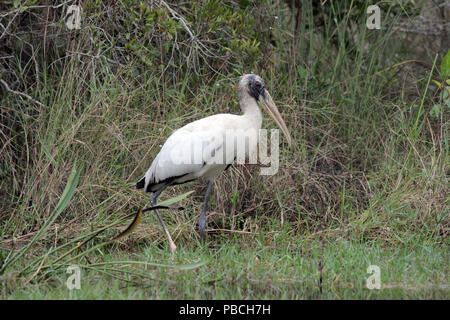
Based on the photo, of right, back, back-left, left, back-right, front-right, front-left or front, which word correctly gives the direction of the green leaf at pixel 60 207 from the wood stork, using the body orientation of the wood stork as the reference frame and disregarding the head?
back-right

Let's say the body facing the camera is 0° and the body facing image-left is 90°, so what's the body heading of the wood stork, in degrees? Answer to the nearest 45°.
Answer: approximately 270°

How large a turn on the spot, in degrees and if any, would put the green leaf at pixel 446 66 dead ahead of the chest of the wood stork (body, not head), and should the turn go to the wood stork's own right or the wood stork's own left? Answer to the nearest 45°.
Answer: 0° — it already faces it
